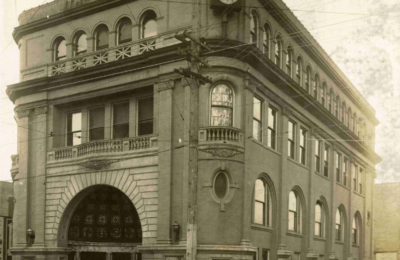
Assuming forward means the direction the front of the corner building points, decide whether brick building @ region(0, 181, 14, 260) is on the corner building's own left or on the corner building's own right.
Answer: on the corner building's own right

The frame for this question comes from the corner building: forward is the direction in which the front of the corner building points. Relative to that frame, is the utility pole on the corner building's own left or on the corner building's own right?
on the corner building's own left

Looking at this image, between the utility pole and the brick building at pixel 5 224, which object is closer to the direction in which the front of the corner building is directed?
the utility pole

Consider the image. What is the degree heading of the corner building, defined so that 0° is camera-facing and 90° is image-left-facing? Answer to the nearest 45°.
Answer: approximately 45°
